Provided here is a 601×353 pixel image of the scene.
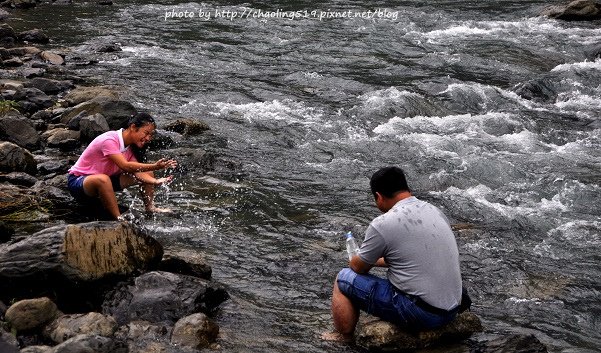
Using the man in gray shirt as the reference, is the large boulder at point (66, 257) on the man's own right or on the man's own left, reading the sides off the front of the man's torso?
on the man's own left

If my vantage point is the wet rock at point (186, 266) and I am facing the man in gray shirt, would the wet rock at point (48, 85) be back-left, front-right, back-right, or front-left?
back-left

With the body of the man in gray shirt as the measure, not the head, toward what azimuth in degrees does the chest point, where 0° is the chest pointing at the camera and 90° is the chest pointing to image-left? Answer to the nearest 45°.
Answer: approximately 135°

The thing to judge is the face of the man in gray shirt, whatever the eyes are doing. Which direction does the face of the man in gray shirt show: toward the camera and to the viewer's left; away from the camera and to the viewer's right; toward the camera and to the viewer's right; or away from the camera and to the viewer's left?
away from the camera and to the viewer's left

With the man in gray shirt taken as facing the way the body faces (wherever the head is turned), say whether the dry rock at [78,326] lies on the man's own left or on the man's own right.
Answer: on the man's own left

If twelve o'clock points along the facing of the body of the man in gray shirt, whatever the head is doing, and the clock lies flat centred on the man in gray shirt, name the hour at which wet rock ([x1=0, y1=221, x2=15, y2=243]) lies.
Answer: The wet rock is roughly at 11 o'clock from the man in gray shirt.

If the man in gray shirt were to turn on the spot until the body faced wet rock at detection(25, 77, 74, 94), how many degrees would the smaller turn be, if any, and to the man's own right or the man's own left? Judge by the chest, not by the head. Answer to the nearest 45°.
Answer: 0° — they already face it

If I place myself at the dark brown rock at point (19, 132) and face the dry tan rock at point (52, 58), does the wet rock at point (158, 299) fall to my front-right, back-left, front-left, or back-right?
back-right

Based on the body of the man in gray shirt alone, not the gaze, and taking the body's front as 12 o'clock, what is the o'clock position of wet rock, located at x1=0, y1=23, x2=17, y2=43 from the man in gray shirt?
The wet rock is roughly at 12 o'clock from the man in gray shirt.
